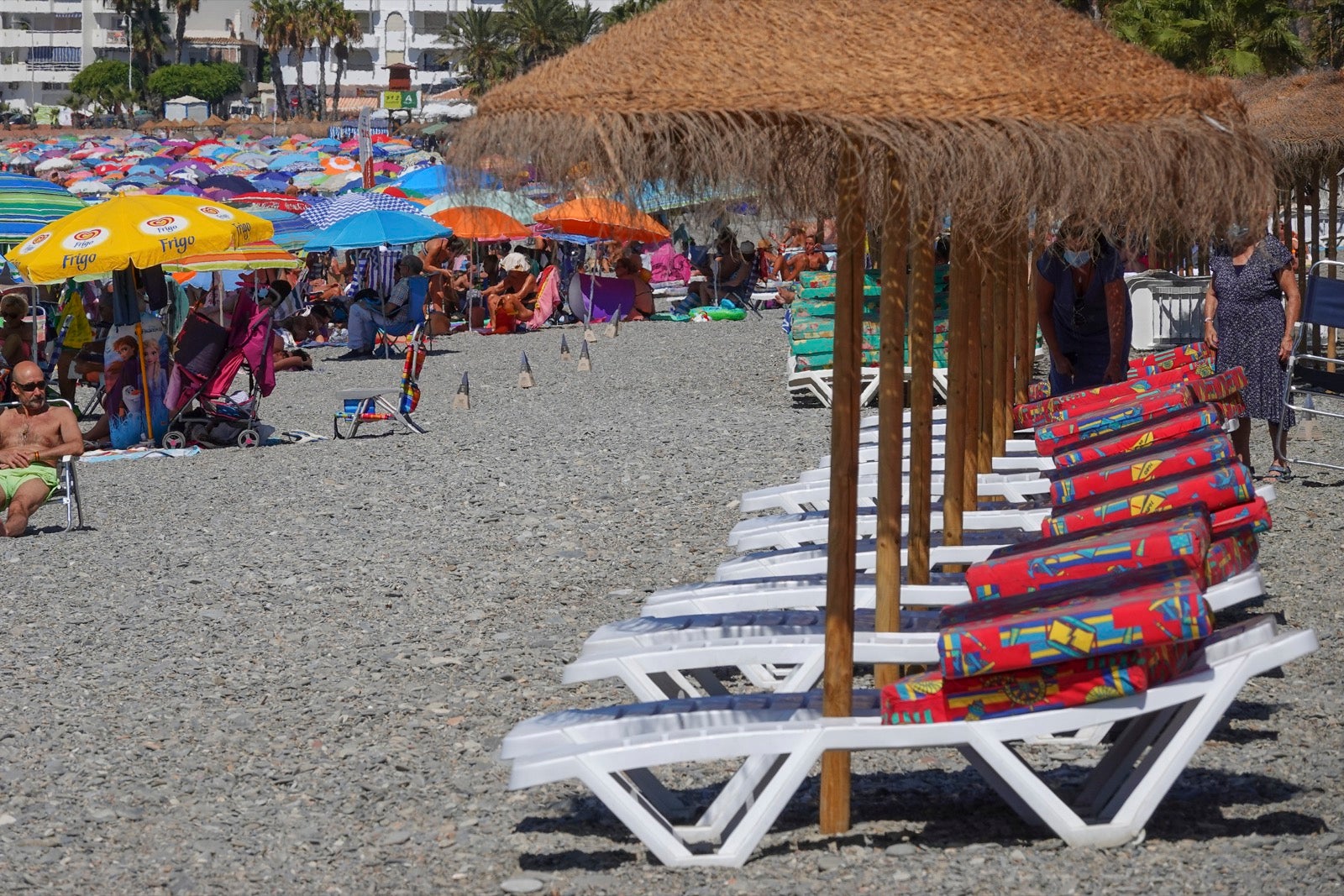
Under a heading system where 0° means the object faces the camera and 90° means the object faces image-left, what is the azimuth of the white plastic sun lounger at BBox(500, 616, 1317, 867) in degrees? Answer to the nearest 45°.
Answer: approximately 90°

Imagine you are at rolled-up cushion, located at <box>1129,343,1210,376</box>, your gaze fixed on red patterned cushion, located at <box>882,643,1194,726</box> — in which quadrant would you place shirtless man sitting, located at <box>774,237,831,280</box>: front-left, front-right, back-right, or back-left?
back-right

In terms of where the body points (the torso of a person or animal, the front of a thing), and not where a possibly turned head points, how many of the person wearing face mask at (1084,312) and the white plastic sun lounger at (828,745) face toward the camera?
1

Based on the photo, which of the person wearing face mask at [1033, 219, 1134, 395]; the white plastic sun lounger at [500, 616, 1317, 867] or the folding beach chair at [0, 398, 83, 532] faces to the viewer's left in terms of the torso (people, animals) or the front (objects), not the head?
the white plastic sun lounger

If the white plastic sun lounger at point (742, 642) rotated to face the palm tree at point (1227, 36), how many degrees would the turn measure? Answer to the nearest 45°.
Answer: approximately 90° to its right

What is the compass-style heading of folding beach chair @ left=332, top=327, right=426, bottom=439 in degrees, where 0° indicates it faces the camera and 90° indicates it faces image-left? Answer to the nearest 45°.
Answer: approximately 90°

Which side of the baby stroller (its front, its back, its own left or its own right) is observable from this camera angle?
left

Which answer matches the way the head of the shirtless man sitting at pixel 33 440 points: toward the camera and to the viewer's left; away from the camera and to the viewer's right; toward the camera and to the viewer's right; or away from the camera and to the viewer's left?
toward the camera and to the viewer's right

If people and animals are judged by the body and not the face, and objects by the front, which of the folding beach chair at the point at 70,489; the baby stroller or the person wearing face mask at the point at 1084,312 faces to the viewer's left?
the baby stroller

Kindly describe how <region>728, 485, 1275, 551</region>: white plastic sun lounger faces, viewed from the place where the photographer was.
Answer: facing to the left of the viewer

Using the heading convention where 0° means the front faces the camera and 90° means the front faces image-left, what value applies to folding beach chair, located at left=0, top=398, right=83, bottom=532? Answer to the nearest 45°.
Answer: approximately 0°

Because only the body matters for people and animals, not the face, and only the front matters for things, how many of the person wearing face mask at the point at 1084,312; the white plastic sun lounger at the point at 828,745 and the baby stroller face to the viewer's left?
2
